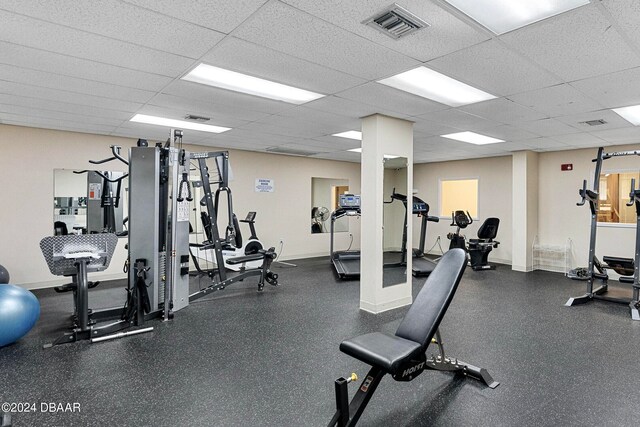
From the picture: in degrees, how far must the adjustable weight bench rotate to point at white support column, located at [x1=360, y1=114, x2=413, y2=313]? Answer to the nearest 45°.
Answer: approximately 135° to its right

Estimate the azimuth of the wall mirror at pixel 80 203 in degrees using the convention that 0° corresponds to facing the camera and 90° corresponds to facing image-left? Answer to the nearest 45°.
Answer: approximately 0°

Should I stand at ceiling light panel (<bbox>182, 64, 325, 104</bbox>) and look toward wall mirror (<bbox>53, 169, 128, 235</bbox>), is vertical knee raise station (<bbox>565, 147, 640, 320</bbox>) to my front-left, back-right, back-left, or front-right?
back-right

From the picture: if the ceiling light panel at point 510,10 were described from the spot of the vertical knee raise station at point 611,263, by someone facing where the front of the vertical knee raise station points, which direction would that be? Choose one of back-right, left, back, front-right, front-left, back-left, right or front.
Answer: front-left

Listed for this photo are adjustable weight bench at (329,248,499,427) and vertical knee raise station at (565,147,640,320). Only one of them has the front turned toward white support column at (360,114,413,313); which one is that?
the vertical knee raise station

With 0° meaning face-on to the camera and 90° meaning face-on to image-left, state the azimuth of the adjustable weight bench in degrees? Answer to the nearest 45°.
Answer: approximately 45°

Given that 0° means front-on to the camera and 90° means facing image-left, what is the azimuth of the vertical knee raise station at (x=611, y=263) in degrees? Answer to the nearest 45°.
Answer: approximately 45°

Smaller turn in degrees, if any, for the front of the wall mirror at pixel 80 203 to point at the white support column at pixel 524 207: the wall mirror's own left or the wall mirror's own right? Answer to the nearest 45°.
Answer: approximately 90° to the wall mirror's own left
